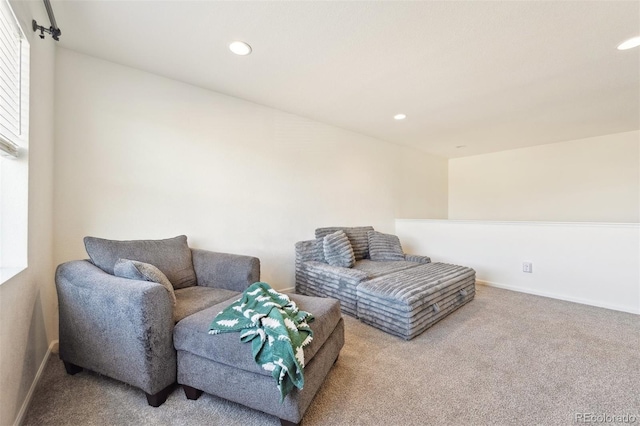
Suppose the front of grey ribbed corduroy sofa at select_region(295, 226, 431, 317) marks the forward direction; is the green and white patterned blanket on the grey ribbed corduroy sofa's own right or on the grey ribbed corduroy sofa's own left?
on the grey ribbed corduroy sofa's own right

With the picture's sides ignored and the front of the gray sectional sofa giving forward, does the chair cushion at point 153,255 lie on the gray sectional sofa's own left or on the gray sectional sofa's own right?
on the gray sectional sofa's own right

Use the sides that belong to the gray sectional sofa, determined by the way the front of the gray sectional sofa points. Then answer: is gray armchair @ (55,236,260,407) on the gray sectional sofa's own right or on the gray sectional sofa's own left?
on the gray sectional sofa's own right

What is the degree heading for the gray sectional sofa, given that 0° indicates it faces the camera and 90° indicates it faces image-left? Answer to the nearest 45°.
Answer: approximately 315°

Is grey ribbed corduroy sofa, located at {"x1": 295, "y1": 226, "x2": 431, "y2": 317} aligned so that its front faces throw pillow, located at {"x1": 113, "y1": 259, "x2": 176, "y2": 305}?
no

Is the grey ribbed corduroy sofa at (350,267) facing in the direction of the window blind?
no

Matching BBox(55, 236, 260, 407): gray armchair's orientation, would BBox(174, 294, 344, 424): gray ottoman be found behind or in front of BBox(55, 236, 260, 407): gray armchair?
in front

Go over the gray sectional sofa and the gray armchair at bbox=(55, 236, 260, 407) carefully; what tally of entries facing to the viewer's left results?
0

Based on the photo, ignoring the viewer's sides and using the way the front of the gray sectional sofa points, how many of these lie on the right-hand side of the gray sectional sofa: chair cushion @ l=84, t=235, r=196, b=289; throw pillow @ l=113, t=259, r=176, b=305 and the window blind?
3

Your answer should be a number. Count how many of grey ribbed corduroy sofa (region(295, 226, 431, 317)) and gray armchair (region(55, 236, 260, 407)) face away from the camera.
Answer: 0

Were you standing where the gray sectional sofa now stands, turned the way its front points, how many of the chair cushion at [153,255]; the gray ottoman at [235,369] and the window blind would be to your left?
0

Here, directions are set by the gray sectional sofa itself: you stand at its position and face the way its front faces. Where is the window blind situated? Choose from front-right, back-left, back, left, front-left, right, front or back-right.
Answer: right
